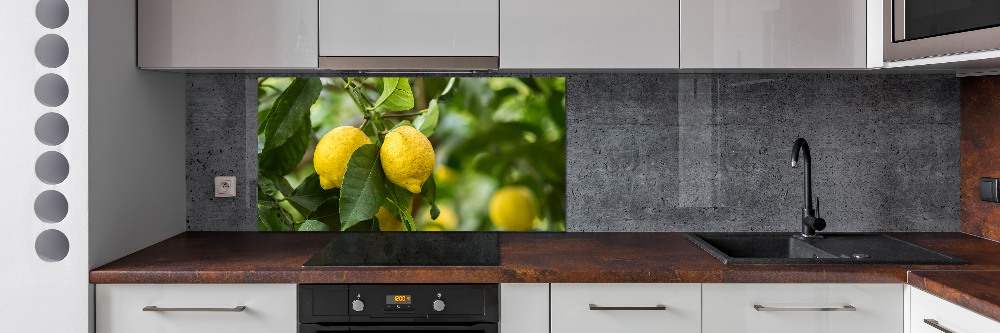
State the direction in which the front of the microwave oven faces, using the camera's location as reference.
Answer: facing the viewer and to the left of the viewer

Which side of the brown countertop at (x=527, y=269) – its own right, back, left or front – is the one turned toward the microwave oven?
left

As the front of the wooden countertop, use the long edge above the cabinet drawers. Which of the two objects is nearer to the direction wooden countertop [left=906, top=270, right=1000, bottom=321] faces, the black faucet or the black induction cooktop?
the black induction cooktop

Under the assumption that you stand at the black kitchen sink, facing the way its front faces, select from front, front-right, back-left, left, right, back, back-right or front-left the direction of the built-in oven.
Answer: front-right

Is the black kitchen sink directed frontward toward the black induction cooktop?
no

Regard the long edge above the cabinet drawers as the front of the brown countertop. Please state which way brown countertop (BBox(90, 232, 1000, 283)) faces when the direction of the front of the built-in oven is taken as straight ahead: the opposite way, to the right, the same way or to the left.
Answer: the same way

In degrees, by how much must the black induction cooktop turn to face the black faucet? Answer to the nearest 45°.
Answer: approximately 90° to its left

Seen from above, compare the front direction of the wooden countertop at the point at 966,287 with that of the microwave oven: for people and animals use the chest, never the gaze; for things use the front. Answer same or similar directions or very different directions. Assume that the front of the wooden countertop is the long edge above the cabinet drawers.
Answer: same or similar directions

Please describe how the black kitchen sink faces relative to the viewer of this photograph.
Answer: facing the viewer

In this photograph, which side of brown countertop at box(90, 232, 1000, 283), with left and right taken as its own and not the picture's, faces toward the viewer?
front

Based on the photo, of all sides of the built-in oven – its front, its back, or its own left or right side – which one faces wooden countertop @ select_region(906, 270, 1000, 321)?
left

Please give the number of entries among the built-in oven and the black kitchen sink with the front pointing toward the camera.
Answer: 2
